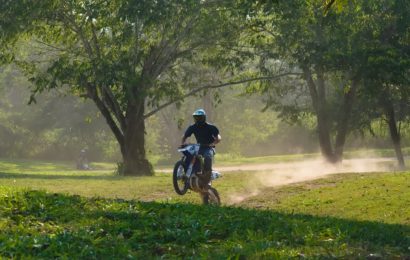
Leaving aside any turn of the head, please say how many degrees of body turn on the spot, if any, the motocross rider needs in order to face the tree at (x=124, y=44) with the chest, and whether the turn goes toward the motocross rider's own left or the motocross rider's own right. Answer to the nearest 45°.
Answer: approximately 135° to the motocross rider's own right

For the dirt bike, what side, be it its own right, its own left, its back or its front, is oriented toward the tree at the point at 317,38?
back

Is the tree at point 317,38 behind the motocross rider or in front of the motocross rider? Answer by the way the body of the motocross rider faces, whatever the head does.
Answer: behind

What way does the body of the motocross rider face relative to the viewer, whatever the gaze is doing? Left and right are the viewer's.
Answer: facing the viewer and to the left of the viewer

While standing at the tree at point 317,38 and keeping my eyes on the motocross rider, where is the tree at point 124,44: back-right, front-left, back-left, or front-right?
front-right

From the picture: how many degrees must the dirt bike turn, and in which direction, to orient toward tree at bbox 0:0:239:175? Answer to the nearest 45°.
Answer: approximately 135° to its right
